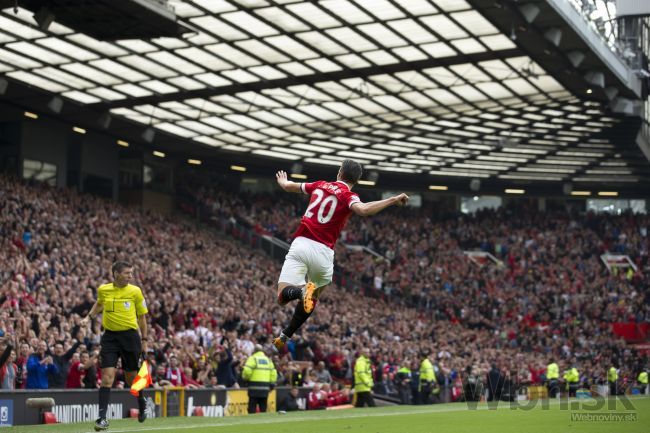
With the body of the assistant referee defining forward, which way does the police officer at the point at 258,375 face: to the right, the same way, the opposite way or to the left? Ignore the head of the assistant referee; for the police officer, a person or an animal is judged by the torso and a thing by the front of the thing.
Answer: the opposite way

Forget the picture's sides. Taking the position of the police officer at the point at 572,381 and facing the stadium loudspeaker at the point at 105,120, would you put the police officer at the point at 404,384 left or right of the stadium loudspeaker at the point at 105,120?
left

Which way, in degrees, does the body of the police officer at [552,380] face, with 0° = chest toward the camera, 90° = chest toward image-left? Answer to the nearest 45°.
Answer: approximately 180°

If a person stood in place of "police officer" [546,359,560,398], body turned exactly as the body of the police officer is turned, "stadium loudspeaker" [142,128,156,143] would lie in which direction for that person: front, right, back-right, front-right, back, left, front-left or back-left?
left

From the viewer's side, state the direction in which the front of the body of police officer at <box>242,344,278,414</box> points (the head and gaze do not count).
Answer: away from the camera

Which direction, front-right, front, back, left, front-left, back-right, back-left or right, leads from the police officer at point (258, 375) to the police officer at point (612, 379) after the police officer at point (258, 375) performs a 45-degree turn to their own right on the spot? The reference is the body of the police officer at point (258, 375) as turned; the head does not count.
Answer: front

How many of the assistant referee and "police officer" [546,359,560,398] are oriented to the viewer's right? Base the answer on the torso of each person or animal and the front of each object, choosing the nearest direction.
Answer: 0
